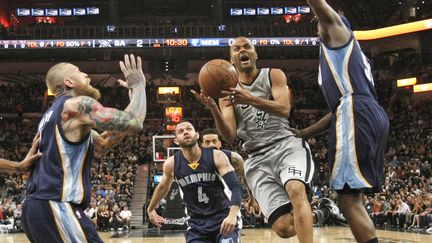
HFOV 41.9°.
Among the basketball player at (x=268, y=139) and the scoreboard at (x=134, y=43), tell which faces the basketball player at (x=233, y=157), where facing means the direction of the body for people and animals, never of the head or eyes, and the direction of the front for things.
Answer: the scoreboard

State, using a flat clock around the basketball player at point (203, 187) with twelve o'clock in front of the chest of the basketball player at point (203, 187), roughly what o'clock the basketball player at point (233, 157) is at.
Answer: the basketball player at point (233, 157) is roughly at 7 o'clock from the basketball player at point (203, 187).

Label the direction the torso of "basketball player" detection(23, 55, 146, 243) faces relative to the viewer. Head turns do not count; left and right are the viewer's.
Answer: facing to the right of the viewer

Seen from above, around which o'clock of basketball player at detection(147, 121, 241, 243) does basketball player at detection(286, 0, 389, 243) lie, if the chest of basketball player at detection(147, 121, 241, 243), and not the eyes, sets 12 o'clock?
basketball player at detection(286, 0, 389, 243) is roughly at 11 o'clock from basketball player at detection(147, 121, 241, 243).

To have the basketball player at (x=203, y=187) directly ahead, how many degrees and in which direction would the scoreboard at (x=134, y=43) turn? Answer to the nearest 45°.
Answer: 0° — it already faces them

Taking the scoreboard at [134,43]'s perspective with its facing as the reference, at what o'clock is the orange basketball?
The orange basketball is roughly at 12 o'clock from the scoreboard.

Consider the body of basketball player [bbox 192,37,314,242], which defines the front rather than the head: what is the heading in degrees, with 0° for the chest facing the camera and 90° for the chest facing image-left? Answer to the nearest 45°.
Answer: approximately 45°
